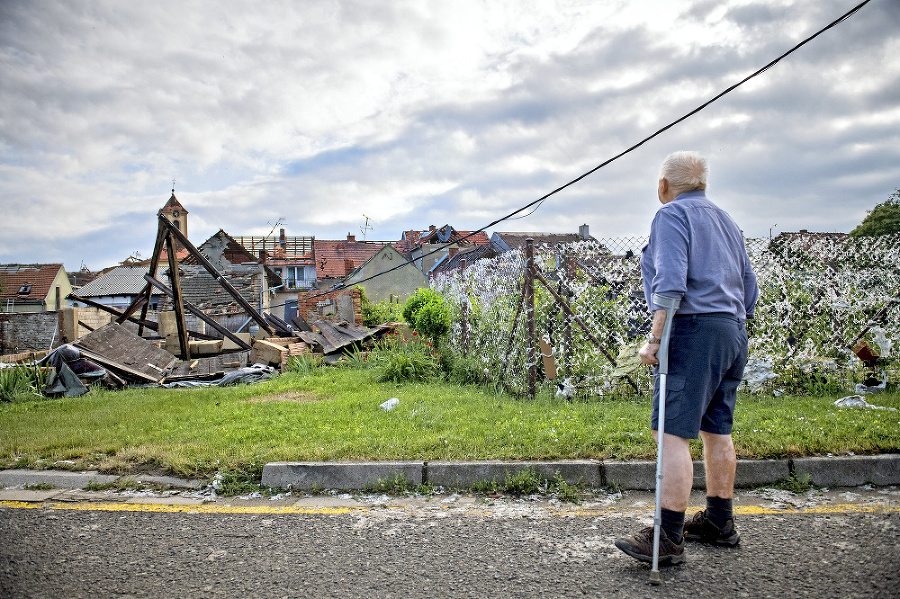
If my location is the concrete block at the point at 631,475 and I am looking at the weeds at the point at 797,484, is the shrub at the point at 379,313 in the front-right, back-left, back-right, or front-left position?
back-left

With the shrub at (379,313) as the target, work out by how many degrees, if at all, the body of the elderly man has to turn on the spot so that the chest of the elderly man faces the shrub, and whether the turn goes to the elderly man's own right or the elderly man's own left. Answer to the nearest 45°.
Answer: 0° — they already face it

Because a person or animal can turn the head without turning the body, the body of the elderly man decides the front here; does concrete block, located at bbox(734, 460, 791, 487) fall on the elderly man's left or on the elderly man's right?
on the elderly man's right

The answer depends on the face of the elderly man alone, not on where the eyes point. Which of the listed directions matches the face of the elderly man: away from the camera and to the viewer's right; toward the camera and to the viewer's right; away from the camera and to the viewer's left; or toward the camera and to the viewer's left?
away from the camera and to the viewer's left

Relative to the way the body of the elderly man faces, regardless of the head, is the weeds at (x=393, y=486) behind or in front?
in front

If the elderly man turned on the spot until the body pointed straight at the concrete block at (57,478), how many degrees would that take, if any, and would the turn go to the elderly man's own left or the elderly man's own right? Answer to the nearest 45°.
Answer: approximately 45° to the elderly man's own left

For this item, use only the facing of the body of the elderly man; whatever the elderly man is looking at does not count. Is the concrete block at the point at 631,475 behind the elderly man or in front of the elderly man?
in front

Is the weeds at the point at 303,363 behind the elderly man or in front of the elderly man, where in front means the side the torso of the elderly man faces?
in front

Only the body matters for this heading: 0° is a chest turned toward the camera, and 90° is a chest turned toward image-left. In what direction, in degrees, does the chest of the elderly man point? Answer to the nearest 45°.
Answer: approximately 135°

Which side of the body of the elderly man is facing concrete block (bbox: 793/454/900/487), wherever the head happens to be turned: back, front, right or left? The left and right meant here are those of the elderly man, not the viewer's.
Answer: right
